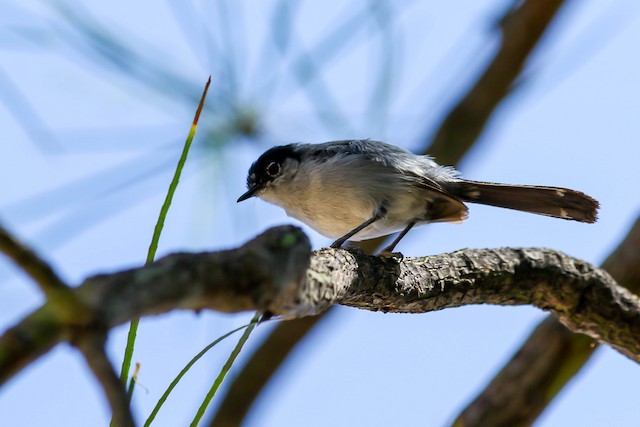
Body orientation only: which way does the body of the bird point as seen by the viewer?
to the viewer's left

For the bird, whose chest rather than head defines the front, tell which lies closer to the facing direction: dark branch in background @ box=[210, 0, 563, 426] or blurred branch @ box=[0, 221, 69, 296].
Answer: the blurred branch

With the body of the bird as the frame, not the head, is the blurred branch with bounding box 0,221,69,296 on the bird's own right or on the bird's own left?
on the bird's own left
